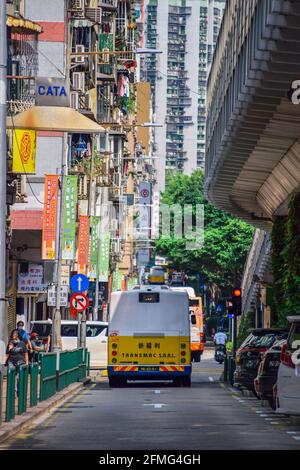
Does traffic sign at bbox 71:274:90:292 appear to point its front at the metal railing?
yes

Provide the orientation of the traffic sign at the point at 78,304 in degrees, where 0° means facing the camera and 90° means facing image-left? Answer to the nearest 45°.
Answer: approximately 0°
